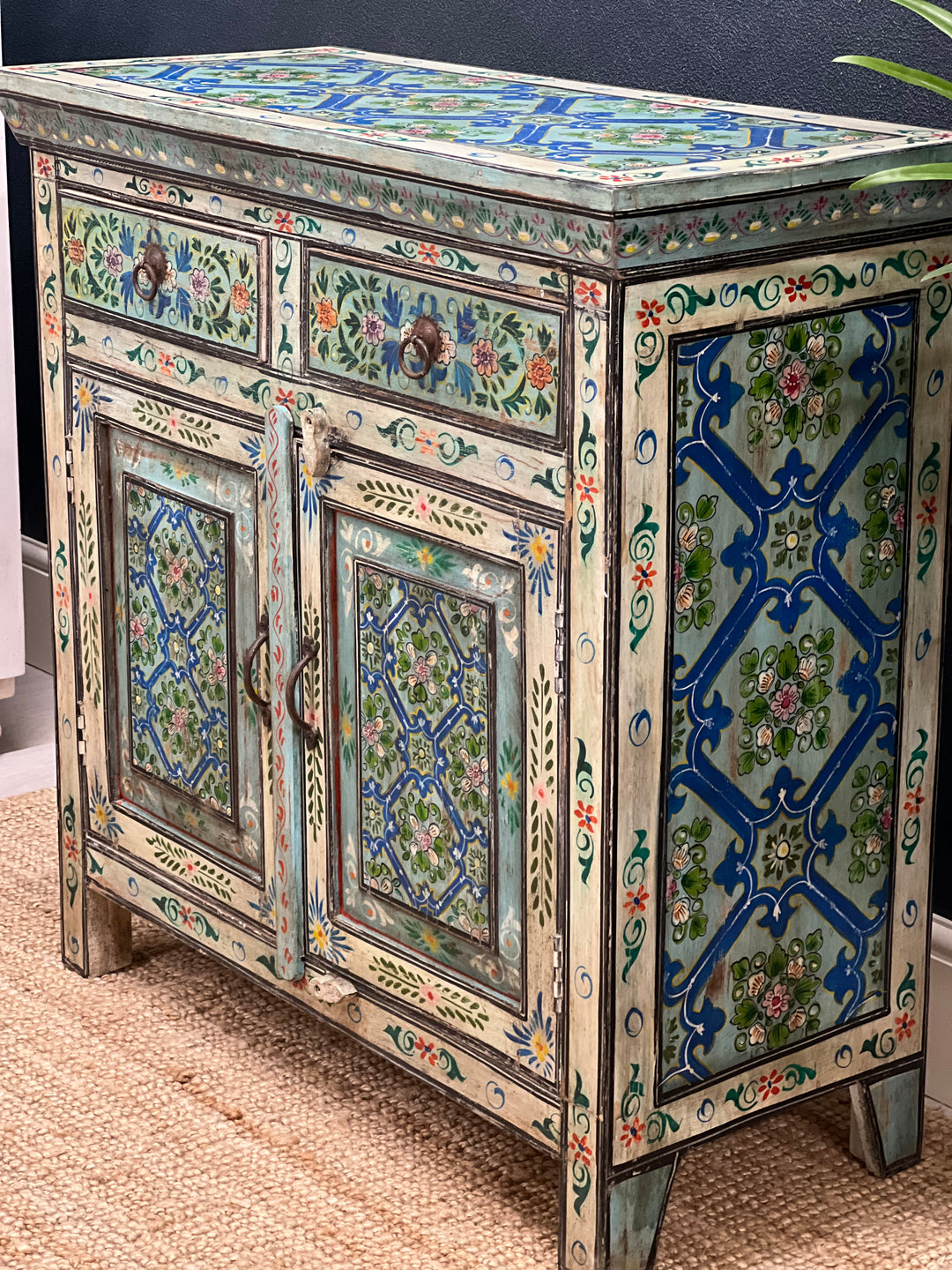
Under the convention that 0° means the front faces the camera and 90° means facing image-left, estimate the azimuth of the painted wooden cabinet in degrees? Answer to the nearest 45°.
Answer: approximately 45°
